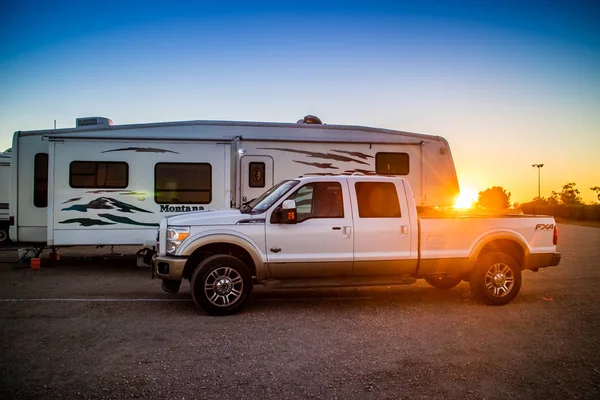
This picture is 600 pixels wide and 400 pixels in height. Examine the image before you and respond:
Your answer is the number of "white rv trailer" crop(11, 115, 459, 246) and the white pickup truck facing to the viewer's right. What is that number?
1

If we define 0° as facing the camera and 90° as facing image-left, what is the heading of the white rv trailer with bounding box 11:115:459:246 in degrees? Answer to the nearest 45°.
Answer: approximately 270°

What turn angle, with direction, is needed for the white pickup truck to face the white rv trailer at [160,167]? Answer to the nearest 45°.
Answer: approximately 45° to its right

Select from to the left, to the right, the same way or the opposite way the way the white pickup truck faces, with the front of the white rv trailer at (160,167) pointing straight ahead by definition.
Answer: the opposite way

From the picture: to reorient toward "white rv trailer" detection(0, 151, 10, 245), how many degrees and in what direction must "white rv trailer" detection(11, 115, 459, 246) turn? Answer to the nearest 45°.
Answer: approximately 135° to its left

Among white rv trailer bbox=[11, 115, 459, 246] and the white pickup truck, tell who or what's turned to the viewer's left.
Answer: the white pickup truck

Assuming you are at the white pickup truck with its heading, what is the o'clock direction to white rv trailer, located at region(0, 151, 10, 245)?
The white rv trailer is roughly at 1 o'clock from the white pickup truck.

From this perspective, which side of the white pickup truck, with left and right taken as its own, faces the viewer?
left
